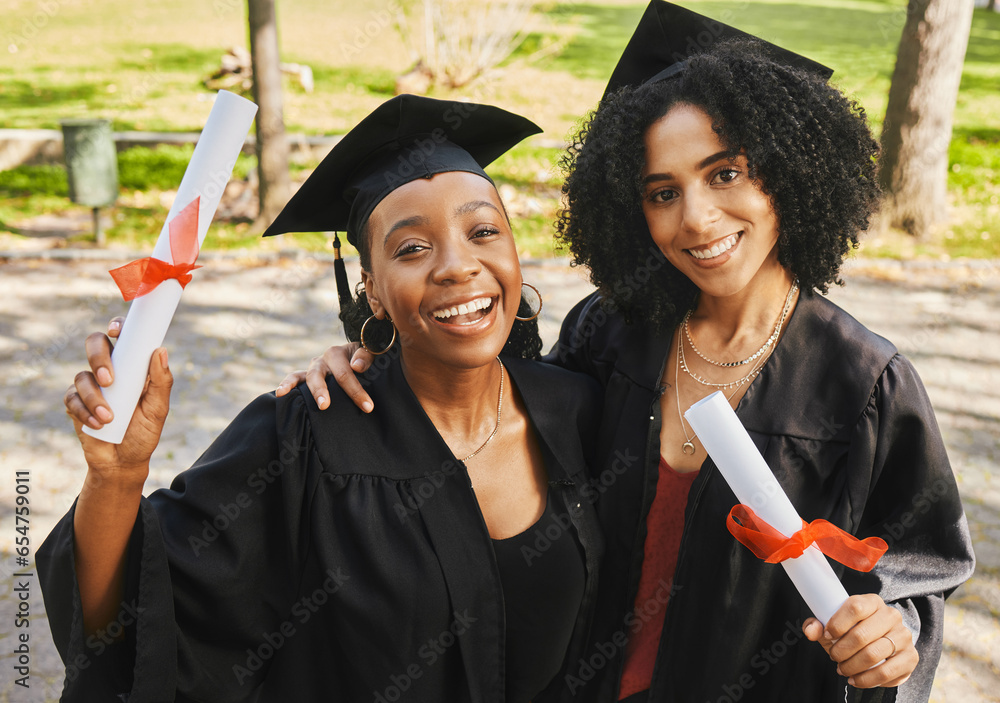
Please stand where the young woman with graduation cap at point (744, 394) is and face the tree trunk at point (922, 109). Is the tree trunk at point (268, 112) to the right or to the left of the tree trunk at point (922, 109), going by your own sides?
left

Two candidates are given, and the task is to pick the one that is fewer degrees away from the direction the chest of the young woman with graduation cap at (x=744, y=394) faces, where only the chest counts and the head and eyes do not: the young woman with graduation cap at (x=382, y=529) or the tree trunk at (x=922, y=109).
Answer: the young woman with graduation cap

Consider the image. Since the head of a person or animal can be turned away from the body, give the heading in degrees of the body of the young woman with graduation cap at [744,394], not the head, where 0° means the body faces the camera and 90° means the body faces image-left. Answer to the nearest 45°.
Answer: approximately 45°

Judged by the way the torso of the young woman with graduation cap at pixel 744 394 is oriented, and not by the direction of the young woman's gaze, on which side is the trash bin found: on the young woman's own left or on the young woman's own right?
on the young woman's own right

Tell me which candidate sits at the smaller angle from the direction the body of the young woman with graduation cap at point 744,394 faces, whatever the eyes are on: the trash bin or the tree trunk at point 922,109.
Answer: the trash bin

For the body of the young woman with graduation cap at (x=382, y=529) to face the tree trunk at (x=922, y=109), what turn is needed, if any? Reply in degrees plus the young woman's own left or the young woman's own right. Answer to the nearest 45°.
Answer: approximately 90° to the young woman's own left

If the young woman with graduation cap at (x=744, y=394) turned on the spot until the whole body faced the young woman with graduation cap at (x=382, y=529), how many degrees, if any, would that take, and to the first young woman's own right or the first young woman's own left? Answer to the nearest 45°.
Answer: approximately 45° to the first young woman's own right

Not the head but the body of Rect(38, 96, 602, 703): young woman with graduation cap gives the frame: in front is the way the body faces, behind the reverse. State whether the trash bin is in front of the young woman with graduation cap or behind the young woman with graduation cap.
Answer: behind

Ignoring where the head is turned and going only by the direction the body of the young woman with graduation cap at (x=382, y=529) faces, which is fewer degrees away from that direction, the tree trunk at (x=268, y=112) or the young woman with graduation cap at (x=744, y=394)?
the young woman with graduation cap

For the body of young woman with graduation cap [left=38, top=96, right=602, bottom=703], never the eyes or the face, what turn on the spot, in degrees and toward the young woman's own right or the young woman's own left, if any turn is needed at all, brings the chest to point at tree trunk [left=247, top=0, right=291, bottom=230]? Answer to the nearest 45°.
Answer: approximately 135° to the young woman's own left
